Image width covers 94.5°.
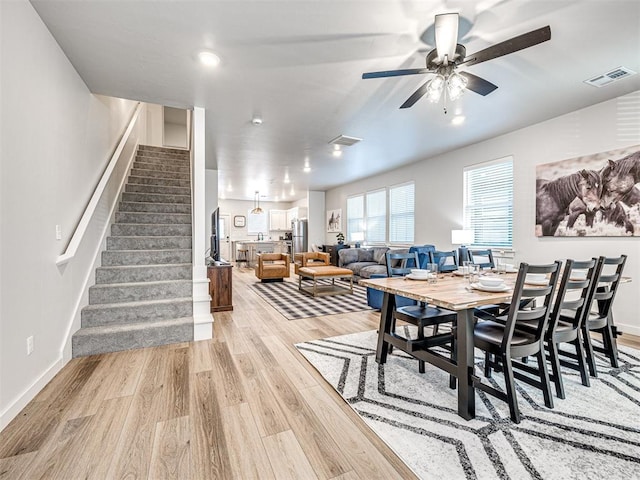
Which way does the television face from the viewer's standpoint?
to the viewer's right

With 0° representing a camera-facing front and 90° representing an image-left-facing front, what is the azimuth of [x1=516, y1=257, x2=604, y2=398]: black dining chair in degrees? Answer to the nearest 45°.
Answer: approximately 135°

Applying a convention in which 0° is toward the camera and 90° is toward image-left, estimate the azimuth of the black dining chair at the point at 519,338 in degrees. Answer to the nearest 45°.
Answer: approximately 135°

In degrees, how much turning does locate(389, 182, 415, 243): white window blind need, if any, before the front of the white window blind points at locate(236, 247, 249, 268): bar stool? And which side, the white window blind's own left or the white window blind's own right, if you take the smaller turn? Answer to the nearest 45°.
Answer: approximately 90° to the white window blind's own right

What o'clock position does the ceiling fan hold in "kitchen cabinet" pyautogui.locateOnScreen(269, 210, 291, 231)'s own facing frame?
The ceiling fan is roughly at 12 o'clock from the kitchen cabinet.

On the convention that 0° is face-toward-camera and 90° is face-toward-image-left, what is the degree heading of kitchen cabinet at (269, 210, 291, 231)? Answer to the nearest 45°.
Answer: approximately 0°

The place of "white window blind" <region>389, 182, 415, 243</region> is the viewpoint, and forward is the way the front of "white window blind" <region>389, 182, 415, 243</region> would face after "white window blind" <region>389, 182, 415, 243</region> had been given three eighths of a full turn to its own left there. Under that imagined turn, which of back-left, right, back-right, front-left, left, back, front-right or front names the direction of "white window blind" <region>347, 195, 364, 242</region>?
back-left

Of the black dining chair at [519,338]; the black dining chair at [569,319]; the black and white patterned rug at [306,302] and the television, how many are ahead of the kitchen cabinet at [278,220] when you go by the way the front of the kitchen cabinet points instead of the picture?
4

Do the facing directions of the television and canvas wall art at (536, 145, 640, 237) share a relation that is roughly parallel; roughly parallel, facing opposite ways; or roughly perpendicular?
roughly parallel, facing opposite ways

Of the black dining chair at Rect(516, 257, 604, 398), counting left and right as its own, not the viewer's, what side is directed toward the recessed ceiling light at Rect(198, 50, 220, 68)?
left

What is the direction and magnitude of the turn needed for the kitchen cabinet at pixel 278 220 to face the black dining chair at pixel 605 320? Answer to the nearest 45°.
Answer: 0° — it already faces it

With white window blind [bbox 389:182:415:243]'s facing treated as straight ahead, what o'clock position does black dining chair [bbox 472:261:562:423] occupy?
The black dining chair is roughly at 10 o'clock from the white window blind.

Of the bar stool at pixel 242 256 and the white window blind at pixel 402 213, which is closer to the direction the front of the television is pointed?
the white window blind

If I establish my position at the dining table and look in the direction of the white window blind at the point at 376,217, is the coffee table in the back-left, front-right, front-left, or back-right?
front-left

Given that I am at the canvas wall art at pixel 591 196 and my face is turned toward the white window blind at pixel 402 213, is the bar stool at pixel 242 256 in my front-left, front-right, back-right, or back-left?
front-left

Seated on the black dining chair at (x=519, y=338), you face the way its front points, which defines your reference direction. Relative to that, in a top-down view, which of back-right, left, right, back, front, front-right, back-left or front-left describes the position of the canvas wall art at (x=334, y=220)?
front

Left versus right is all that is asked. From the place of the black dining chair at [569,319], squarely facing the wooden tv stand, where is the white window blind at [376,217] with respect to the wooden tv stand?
right

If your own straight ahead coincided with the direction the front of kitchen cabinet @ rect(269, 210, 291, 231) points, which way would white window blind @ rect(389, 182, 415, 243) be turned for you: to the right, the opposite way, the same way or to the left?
to the right

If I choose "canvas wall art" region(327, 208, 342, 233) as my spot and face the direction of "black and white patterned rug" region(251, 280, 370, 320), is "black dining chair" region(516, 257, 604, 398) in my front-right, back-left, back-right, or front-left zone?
front-left

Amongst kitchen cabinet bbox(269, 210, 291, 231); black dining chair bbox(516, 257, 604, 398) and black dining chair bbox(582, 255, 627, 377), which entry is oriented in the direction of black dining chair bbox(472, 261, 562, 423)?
the kitchen cabinet

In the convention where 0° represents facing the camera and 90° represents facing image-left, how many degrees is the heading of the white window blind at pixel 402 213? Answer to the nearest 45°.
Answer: approximately 45°
